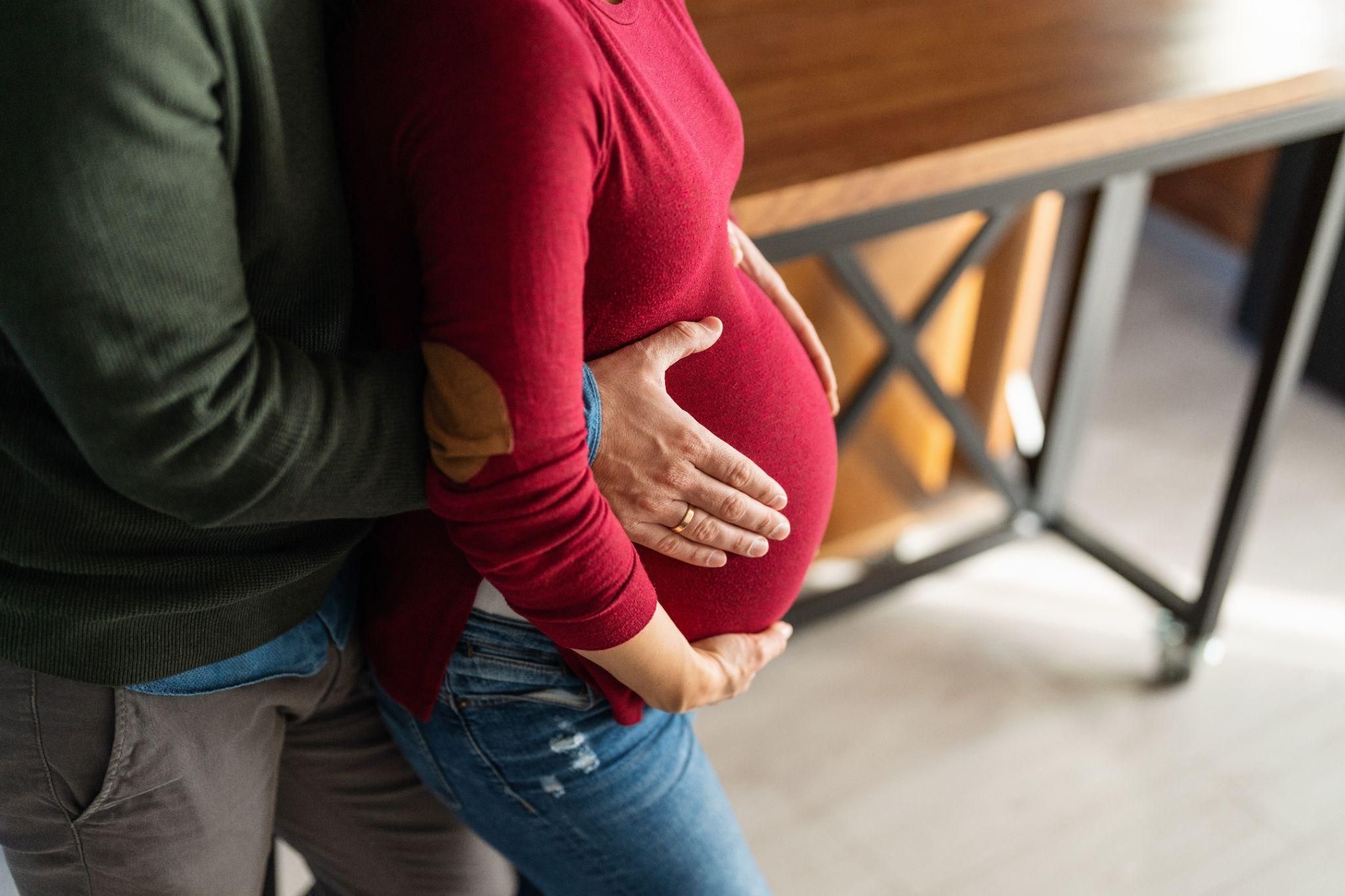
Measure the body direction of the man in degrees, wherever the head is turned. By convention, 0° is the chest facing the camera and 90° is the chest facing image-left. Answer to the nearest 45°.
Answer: approximately 270°

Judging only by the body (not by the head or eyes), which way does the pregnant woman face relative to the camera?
to the viewer's right
